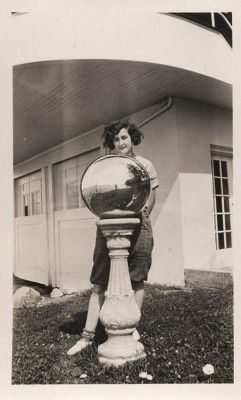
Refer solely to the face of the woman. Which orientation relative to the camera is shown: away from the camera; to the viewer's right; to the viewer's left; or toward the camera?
toward the camera

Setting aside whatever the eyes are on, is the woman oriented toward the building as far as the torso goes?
no

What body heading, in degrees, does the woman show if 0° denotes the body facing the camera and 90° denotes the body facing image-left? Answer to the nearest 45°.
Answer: approximately 45°

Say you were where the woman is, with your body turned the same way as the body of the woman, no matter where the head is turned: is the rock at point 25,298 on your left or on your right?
on your right
